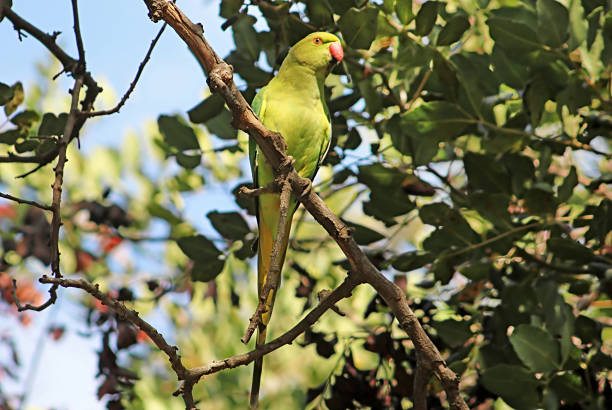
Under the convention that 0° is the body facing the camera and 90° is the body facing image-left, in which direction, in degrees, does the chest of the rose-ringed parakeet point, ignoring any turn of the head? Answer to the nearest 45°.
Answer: approximately 315°

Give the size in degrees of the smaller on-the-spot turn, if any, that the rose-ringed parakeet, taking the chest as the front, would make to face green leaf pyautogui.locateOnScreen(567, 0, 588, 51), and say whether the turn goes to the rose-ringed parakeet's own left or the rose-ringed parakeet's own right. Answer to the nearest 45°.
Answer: approximately 90° to the rose-ringed parakeet's own left

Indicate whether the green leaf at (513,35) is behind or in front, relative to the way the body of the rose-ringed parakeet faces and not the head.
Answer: in front

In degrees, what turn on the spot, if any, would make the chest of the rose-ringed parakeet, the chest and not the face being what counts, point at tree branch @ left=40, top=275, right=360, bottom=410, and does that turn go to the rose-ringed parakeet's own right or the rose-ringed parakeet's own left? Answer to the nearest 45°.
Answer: approximately 90° to the rose-ringed parakeet's own right
